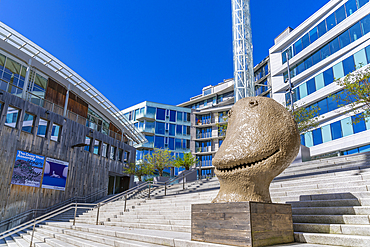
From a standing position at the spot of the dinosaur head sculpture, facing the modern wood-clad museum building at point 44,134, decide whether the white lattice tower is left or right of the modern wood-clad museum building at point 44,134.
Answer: right

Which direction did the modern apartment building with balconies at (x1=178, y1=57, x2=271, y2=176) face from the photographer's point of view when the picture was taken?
facing the viewer and to the left of the viewer

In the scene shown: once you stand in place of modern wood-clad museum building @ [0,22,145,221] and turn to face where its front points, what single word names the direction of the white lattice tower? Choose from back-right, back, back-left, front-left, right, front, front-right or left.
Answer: front-left

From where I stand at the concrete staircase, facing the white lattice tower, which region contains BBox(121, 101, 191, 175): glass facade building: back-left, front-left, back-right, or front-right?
front-left

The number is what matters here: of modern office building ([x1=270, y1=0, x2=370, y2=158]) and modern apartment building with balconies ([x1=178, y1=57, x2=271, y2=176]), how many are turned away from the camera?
0

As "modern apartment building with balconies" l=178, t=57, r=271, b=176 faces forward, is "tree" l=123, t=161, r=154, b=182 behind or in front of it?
in front

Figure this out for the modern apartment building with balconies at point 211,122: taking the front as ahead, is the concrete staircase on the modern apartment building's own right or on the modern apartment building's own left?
on the modern apartment building's own left

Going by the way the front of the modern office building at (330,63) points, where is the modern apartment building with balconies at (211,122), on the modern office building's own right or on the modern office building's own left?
on the modern office building's own right

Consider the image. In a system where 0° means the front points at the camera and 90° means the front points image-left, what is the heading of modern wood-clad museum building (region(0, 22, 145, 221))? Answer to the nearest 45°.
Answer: approximately 315°

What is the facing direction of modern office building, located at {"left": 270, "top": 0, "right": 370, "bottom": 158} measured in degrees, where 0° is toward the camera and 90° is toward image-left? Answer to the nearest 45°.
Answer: approximately 45°

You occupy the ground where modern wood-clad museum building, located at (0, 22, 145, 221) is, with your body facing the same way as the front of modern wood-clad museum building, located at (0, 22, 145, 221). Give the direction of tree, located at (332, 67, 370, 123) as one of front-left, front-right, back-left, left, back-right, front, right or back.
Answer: front

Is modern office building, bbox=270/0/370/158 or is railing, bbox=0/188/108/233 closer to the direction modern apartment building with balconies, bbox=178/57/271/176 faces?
the railing

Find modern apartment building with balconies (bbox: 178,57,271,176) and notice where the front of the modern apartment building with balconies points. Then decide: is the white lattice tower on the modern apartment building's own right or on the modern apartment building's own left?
on the modern apartment building's own left

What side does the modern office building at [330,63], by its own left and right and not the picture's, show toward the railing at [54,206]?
front

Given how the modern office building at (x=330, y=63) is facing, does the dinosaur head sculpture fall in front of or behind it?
in front

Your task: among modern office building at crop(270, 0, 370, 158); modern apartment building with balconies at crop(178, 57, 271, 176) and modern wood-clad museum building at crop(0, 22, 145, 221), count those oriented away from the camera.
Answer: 0

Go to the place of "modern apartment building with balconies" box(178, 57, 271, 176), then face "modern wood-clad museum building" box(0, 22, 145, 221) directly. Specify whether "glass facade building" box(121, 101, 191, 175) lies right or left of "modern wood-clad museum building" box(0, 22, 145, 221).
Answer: right

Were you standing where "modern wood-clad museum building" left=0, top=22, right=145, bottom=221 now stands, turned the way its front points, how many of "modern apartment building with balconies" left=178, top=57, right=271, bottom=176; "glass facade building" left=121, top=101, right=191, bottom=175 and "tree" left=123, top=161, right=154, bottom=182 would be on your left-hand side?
3

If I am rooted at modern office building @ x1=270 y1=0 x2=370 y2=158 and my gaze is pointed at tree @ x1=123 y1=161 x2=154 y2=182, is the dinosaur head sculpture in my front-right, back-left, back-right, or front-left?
front-left

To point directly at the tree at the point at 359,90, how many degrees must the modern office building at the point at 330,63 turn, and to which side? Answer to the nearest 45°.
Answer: approximately 45° to its left
